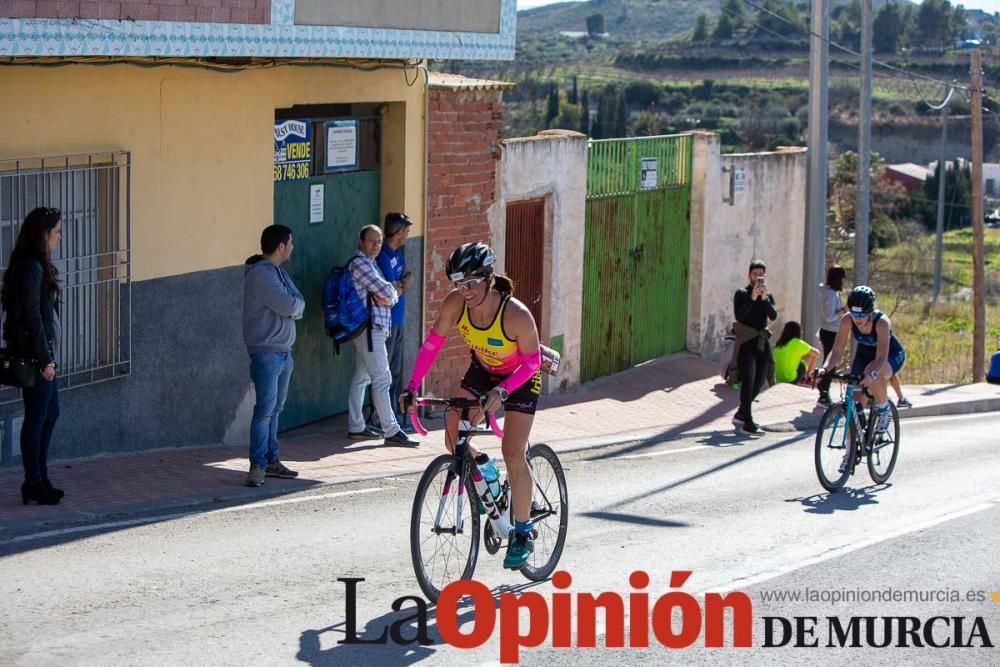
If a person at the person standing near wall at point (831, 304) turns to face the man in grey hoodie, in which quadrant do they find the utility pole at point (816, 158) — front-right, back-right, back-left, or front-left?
back-right

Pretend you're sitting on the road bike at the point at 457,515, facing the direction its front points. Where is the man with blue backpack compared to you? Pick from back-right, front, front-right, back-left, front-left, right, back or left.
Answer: back-right

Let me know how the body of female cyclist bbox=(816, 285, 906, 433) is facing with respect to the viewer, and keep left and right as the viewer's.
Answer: facing the viewer and to the left of the viewer

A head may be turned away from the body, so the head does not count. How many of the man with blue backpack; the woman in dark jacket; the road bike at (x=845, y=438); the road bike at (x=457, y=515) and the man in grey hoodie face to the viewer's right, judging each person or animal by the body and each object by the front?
3

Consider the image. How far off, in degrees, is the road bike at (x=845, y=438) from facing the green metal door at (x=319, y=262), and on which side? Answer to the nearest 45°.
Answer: approximately 45° to its right

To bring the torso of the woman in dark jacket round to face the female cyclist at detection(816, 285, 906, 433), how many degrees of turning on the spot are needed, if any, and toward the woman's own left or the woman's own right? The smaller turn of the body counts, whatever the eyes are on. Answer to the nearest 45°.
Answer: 0° — they already face them

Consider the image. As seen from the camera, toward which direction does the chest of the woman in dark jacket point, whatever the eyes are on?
to the viewer's right

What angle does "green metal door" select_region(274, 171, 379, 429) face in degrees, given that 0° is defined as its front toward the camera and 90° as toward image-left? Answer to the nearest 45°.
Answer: approximately 315°

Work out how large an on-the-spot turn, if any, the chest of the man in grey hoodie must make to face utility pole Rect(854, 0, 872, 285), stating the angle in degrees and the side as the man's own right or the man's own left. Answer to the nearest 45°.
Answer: approximately 45° to the man's own left

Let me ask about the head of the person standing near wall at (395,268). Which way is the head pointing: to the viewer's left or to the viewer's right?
to the viewer's right

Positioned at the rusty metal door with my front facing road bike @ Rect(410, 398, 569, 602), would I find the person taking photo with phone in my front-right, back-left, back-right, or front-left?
front-left

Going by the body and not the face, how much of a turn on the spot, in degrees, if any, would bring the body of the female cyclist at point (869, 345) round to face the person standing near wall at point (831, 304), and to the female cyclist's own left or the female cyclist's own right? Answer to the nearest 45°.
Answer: approximately 135° to the female cyclist's own right

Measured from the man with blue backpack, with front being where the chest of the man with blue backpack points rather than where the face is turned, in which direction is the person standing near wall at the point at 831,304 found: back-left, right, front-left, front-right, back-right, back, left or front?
front-left

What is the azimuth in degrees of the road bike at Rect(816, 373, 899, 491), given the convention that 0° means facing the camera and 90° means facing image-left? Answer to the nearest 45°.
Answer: approximately 45°

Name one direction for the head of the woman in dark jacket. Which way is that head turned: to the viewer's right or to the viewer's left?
to the viewer's right

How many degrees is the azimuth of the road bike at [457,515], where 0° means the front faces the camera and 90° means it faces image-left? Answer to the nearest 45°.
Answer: approximately 45°

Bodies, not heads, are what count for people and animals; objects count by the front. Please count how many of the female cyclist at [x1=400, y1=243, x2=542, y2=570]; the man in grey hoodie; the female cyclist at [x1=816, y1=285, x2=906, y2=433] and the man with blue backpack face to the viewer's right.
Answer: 2

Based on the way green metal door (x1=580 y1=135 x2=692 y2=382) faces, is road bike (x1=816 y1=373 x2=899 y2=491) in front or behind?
in front

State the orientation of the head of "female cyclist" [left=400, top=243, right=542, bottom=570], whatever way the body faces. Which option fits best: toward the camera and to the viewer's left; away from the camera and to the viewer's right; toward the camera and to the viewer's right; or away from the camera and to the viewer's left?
toward the camera and to the viewer's left
